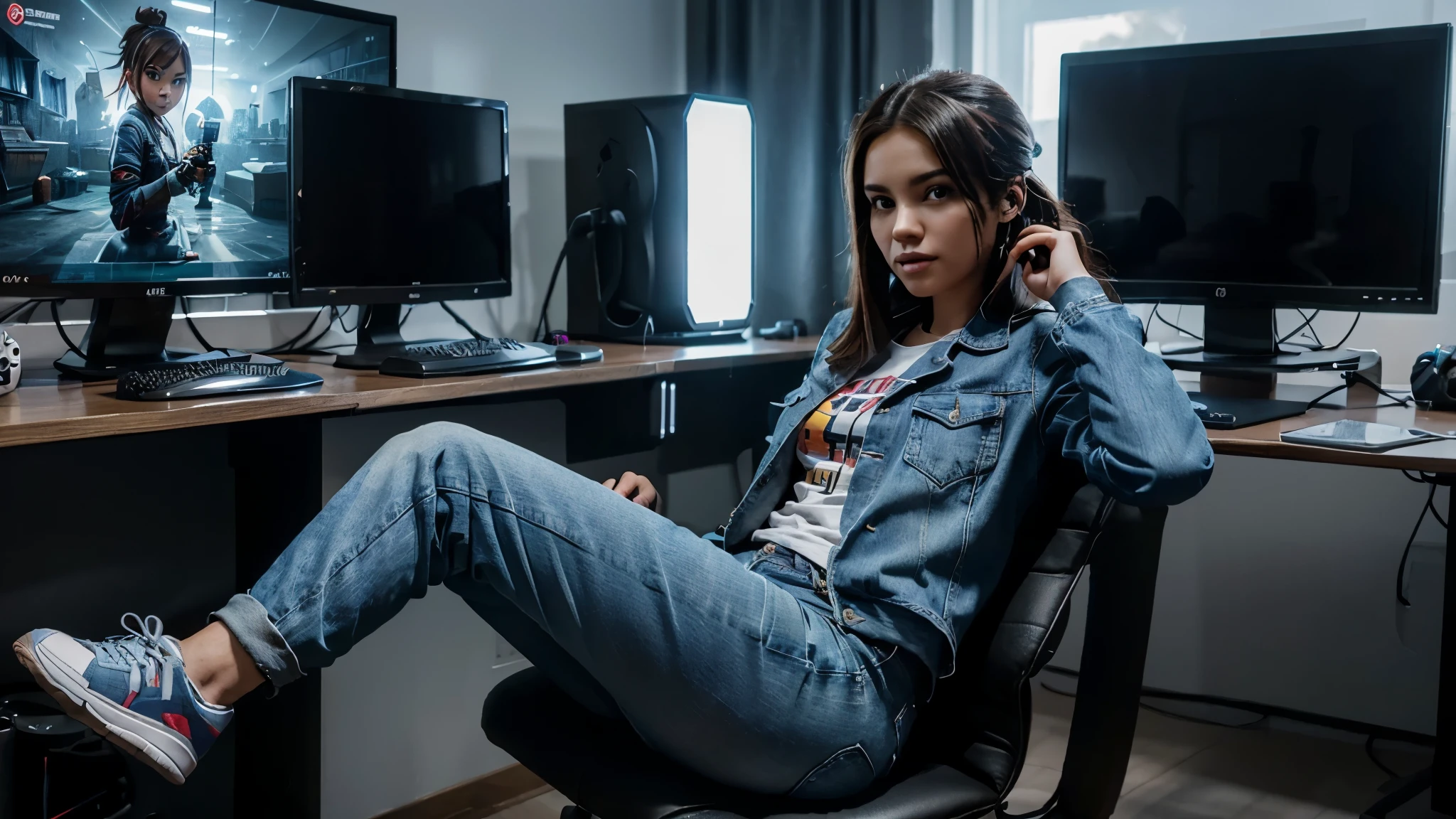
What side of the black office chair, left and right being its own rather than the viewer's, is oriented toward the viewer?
left

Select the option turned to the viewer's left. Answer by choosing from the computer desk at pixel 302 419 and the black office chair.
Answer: the black office chair

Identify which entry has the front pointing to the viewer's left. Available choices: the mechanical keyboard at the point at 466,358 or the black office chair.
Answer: the black office chair

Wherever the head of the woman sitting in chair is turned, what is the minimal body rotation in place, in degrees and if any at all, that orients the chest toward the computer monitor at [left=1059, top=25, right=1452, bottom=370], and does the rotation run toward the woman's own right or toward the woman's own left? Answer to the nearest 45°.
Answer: approximately 180°
